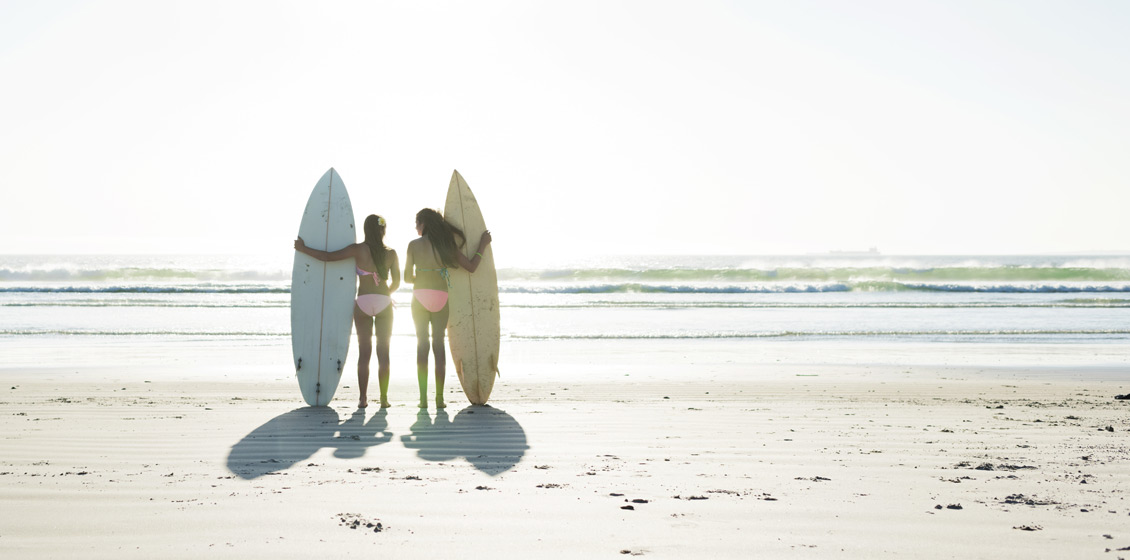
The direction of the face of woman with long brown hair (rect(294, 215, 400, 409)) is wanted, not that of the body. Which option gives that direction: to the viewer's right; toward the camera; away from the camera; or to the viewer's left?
away from the camera

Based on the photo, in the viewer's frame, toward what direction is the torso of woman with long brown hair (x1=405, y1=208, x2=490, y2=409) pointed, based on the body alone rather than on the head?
away from the camera

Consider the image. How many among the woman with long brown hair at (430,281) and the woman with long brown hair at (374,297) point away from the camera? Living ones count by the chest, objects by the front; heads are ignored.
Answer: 2

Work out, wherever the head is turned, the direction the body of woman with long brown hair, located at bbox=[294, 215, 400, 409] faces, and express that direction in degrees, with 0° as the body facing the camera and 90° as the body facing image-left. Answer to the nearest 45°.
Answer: approximately 180°

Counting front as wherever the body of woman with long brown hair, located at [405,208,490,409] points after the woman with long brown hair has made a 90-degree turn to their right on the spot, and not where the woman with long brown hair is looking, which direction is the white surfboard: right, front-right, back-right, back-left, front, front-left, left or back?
back-left
